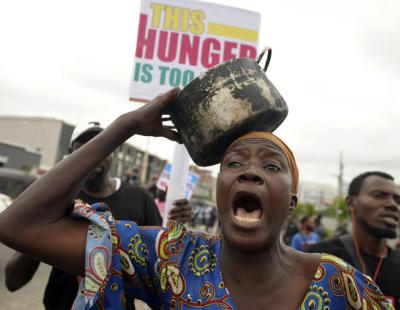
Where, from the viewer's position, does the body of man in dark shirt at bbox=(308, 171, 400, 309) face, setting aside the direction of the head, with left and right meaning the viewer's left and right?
facing the viewer and to the right of the viewer

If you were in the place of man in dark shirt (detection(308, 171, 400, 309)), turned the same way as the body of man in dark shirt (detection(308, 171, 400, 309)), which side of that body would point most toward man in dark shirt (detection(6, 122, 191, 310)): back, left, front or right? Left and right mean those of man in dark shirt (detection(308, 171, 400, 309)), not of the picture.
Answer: right

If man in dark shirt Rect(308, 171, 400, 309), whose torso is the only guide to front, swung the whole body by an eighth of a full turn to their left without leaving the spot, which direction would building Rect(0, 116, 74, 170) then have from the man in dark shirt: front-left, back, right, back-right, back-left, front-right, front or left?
back-left

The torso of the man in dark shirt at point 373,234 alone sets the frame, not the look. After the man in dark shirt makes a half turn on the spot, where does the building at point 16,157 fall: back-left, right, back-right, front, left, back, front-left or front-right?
front
